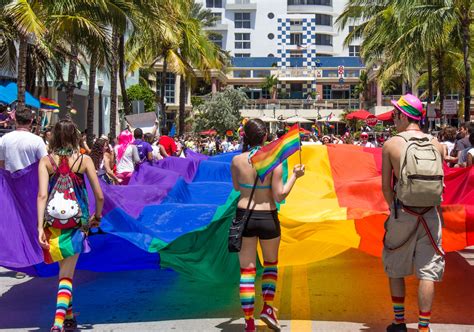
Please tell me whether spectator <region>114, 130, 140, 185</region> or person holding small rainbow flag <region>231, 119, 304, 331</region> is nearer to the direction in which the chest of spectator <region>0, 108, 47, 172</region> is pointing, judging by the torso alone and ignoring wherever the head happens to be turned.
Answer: the spectator

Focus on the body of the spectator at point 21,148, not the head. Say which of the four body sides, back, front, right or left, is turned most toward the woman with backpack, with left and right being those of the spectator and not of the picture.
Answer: back

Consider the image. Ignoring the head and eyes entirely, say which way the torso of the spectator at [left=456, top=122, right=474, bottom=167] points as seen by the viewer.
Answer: to the viewer's left

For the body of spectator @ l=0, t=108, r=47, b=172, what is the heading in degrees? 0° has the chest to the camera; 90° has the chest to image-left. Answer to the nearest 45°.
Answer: approximately 180°

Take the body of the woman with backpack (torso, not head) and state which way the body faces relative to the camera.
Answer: away from the camera
